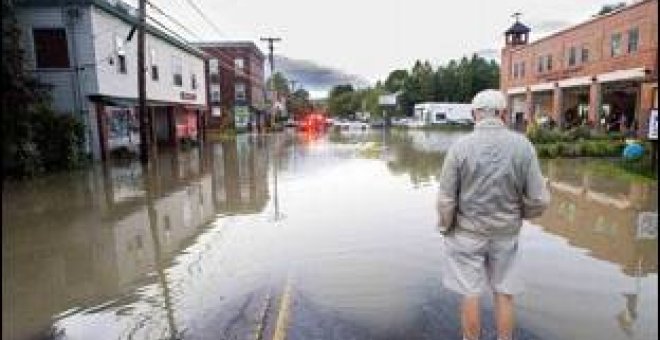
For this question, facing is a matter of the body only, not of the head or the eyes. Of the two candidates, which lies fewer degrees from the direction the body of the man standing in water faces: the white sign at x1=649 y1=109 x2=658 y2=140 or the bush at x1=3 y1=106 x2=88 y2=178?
the white sign

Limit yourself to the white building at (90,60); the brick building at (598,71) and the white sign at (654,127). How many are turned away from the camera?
0

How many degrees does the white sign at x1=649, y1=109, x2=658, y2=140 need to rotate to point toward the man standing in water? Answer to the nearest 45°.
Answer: approximately 45° to its left

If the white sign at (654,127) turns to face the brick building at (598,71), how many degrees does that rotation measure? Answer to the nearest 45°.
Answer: approximately 135° to its right

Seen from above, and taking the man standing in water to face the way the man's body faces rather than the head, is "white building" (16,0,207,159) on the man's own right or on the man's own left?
on the man's own left

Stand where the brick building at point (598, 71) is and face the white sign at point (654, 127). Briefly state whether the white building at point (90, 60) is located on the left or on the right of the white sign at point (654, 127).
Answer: right

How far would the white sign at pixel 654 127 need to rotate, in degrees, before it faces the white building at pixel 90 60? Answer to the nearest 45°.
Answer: approximately 45° to its right

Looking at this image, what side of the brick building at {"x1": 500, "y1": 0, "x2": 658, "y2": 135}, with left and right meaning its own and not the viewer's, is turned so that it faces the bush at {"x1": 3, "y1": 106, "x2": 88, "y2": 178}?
front

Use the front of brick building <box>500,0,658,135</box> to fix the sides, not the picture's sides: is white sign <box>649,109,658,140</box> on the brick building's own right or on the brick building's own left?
on the brick building's own left

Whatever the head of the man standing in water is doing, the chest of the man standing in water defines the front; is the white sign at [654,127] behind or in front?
in front

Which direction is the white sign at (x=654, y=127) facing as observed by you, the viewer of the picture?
facing the viewer and to the left of the viewer

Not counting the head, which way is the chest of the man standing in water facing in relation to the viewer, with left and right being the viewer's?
facing away from the viewer

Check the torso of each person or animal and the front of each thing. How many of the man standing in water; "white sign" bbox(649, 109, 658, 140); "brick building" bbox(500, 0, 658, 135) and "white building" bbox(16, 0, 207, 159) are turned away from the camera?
1

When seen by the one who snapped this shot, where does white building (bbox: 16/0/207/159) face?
facing the viewer and to the right of the viewer

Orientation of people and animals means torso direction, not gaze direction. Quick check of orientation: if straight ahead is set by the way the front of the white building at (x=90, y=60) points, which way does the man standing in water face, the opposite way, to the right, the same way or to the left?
to the left

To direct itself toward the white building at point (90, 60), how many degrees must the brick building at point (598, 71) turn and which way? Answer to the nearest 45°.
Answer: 0° — it already faces it
